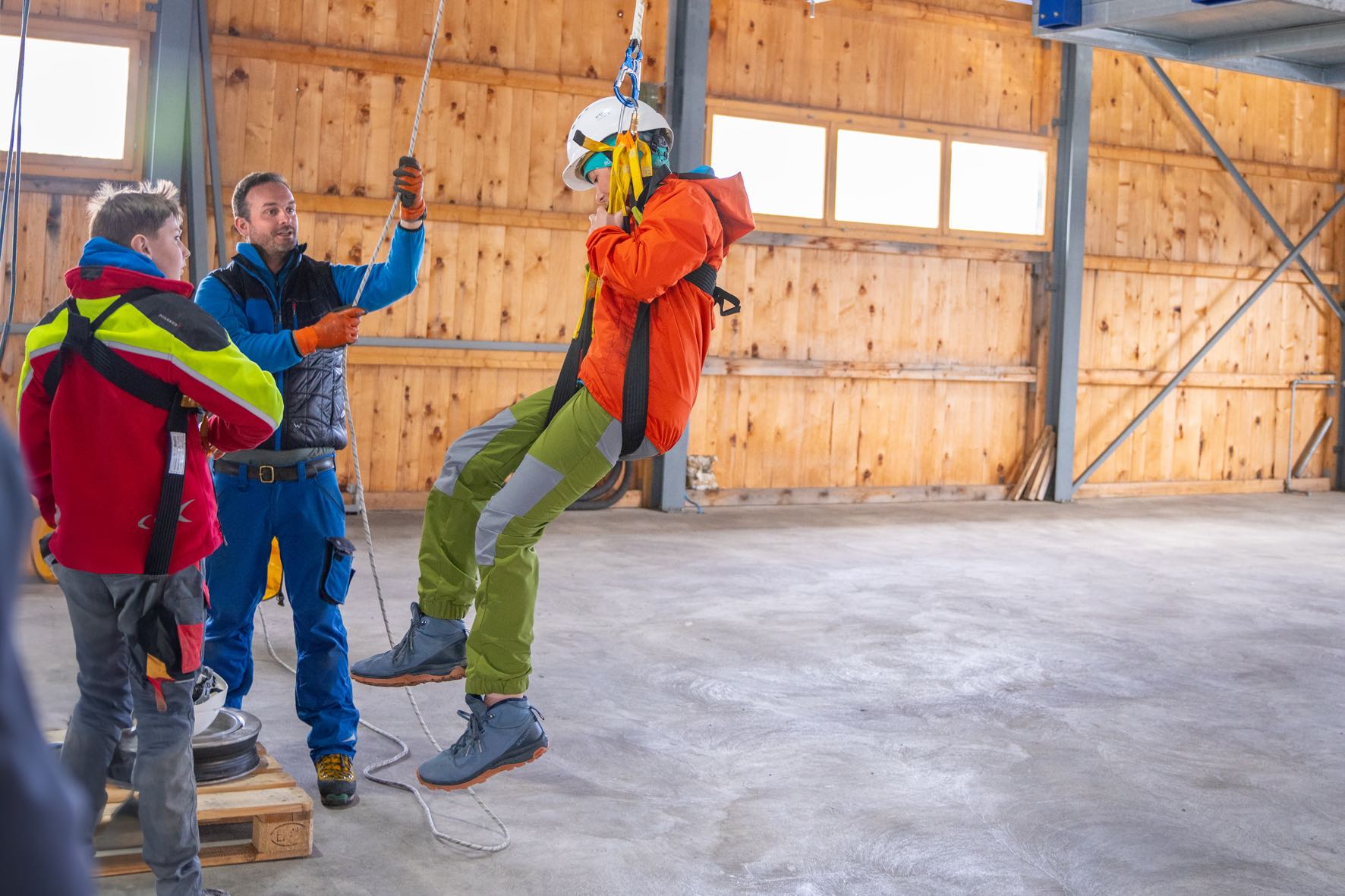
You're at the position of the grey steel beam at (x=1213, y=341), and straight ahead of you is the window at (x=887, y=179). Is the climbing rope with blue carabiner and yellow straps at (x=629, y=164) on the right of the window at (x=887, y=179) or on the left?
left

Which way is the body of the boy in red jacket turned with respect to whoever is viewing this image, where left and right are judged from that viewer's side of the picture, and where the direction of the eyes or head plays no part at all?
facing away from the viewer and to the right of the viewer

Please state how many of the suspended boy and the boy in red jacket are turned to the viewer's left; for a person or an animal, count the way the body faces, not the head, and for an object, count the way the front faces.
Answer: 1

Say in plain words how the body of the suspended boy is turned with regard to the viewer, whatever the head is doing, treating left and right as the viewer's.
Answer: facing to the left of the viewer

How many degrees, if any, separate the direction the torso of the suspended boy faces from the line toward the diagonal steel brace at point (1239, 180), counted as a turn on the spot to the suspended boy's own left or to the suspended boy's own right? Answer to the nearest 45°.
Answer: approximately 135° to the suspended boy's own right

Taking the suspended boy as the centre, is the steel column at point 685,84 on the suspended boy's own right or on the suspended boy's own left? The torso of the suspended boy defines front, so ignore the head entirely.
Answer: on the suspended boy's own right

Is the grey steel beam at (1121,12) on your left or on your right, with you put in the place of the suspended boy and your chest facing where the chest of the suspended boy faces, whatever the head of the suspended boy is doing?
on your right
